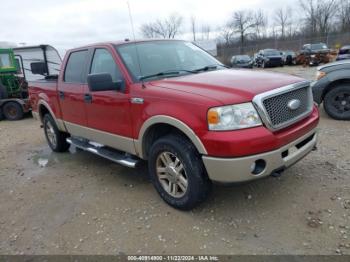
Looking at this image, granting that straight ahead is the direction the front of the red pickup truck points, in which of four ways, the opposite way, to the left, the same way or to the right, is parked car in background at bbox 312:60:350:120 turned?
the opposite way

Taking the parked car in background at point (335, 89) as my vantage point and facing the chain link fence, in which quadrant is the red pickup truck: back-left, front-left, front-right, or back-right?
back-left

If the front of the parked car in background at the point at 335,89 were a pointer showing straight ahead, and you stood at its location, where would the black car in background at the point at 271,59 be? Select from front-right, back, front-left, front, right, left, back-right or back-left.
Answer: right

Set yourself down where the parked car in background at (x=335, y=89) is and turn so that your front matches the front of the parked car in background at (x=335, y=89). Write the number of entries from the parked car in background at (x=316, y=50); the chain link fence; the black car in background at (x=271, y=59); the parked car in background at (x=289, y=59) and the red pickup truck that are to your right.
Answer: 4

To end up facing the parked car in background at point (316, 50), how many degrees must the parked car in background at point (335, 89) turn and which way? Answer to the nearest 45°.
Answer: approximately 90° to its right

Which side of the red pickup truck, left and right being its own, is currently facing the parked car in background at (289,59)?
left

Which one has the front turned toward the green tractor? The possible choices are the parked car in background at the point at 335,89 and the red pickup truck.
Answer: the parked car in background

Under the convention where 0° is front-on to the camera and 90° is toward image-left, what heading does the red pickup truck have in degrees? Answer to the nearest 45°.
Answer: approximately 315°

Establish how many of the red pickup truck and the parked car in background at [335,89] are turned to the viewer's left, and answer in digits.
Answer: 1

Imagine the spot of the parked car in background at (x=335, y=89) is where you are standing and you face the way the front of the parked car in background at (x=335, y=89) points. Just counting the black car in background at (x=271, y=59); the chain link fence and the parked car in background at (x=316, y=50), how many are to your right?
3

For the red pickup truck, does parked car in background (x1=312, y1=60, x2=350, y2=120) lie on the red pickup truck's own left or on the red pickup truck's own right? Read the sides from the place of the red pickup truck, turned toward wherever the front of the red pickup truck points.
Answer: on the red pickup truck's own left

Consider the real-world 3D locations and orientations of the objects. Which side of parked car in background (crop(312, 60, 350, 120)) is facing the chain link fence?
right

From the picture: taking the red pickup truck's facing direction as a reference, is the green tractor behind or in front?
behind

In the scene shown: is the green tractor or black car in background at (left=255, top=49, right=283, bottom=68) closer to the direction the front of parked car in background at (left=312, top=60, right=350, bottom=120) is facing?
the green tractor

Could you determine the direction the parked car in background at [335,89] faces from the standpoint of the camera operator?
facing to the left of the viewer
